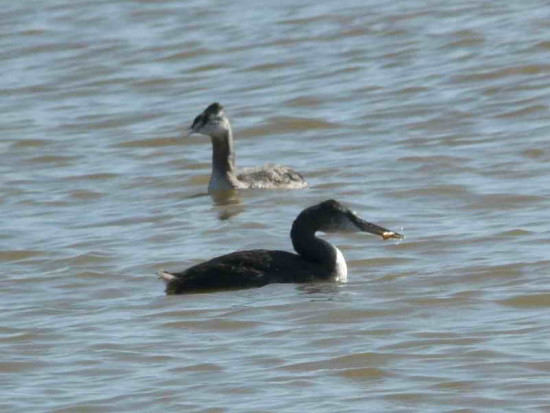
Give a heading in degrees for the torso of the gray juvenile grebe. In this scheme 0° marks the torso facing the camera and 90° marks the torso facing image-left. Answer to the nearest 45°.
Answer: approximately 90°
